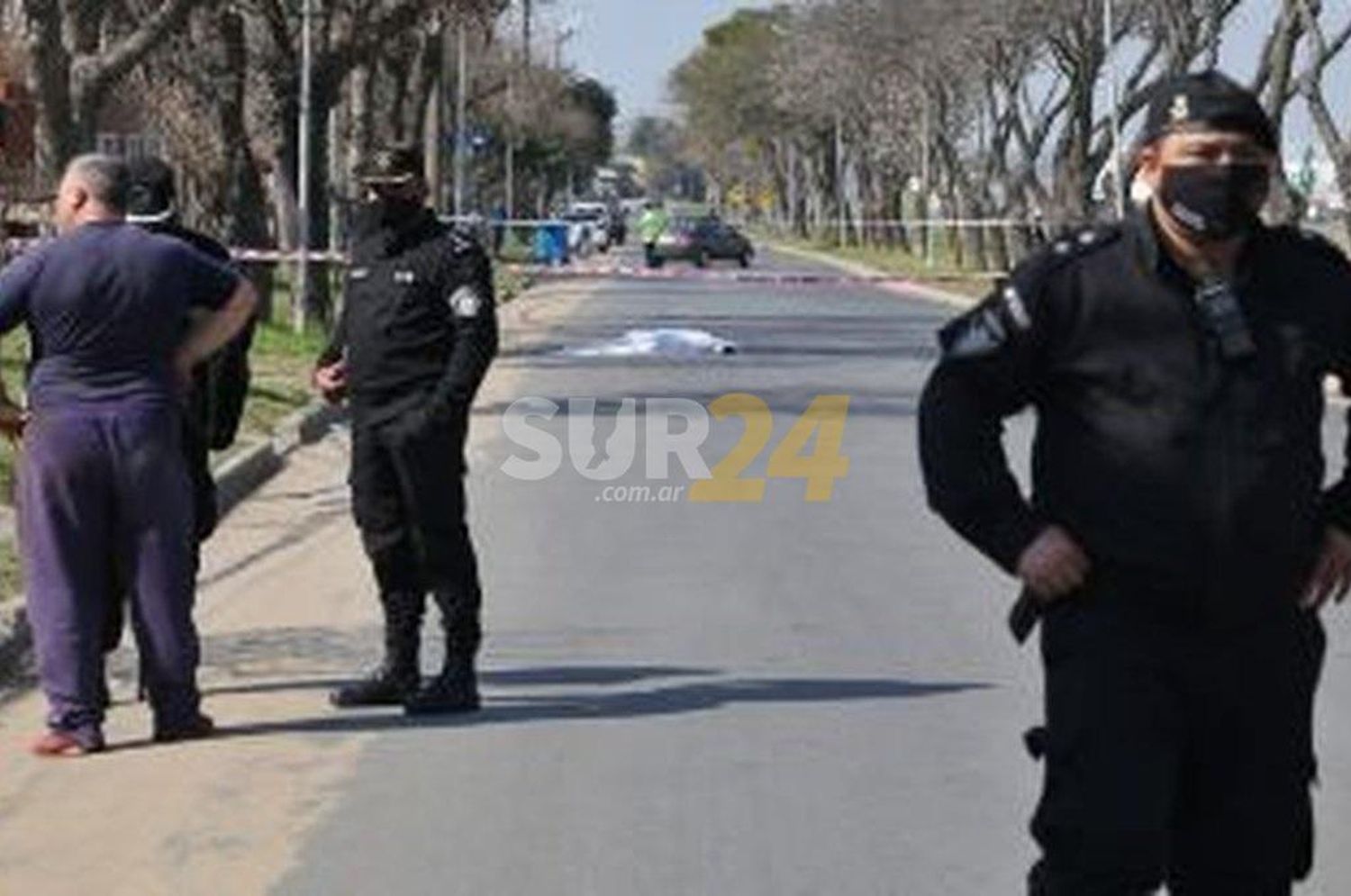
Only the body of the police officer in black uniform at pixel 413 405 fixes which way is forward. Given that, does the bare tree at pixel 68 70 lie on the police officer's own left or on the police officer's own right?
on the police officer's own right

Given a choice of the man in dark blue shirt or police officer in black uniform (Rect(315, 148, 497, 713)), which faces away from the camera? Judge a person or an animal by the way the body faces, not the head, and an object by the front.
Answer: the man in dark blue shirt

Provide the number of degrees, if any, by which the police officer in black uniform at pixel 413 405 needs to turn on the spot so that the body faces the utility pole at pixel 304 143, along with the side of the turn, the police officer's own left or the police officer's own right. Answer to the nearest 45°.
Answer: approximately 135° to the police officer's own right

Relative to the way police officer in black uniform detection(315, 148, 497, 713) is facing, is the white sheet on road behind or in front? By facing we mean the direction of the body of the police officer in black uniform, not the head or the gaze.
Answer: behind

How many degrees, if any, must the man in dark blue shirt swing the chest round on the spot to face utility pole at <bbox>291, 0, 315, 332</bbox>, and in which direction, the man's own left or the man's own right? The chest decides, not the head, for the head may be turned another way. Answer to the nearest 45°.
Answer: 0° — they already face it

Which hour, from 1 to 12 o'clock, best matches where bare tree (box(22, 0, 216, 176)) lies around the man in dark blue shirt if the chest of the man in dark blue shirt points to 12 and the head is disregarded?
The bare tree is roughly at 12 o'clock from the man in dark blue shirt.

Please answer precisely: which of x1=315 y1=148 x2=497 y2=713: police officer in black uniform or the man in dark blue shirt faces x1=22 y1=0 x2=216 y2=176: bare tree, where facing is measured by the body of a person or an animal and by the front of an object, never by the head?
the man in dark blue shirt

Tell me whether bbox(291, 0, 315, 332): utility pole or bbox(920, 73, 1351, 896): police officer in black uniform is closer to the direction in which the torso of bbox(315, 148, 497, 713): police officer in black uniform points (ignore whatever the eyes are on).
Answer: the police officer in black uniform

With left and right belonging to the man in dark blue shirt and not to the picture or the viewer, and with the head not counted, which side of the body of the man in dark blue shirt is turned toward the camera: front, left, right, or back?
back

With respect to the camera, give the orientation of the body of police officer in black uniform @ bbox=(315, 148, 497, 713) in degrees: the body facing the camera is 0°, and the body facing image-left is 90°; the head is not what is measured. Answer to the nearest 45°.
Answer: approximately 45°

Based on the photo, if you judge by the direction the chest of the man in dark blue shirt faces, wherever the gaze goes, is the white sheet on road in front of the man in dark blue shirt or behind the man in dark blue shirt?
in front
